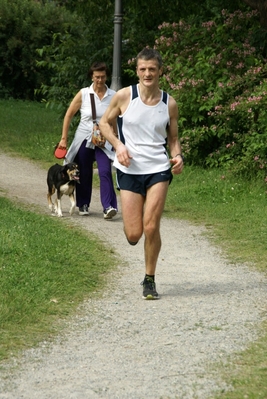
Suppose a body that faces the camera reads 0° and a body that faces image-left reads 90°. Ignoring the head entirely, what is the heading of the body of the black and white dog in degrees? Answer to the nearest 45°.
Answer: approximately 315°

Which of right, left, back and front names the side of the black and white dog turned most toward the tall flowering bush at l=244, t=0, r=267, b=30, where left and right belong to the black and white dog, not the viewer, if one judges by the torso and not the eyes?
left

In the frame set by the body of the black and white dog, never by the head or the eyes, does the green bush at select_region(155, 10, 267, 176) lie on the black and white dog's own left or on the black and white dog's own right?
on the black and white dog's own left
